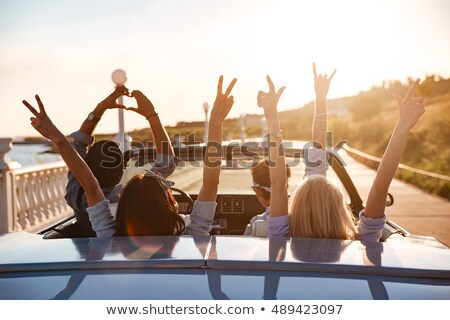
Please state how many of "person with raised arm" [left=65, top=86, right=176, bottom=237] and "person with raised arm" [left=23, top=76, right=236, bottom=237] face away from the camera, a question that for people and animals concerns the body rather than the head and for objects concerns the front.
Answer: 2

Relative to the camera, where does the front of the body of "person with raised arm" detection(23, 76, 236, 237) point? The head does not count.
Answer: away from the camera

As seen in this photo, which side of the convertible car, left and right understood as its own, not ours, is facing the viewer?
back

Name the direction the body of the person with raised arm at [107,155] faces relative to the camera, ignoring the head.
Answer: away from the camera

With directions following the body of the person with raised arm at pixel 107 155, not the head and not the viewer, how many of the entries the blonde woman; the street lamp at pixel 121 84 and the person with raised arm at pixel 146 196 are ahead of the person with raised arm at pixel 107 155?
1

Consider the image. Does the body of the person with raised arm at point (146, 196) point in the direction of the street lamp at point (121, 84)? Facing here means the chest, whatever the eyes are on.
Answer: yes

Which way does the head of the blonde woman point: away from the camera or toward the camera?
away from the camera

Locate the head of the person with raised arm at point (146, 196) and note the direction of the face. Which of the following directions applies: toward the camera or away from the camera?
away from the camera

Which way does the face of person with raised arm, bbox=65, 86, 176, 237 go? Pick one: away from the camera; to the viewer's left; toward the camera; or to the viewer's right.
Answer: away from the camera

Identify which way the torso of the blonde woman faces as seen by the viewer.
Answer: away from the camera
